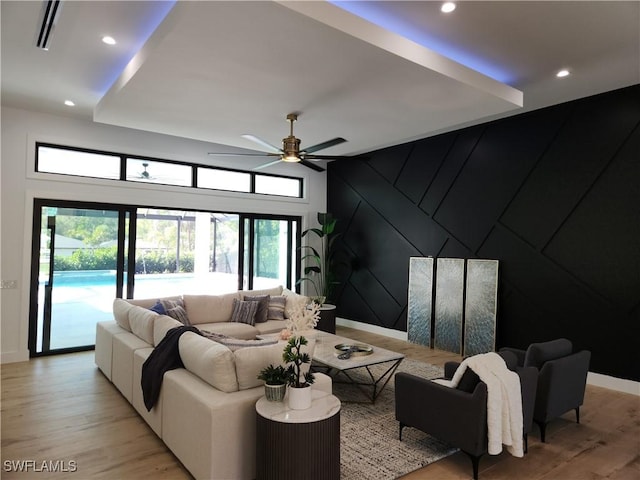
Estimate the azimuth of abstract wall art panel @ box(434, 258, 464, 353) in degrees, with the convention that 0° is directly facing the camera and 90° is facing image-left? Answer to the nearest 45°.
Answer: approximately 45°

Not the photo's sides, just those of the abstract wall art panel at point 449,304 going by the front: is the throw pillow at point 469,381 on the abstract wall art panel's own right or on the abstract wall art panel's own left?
on the abstract wall art panel's own left

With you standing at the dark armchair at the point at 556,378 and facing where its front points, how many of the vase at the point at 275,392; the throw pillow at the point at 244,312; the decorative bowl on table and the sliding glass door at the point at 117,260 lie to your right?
0

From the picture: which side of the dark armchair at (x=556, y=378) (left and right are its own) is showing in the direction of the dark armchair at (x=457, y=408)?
left

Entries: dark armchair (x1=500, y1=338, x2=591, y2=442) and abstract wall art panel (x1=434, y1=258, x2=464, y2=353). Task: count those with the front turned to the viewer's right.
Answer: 0

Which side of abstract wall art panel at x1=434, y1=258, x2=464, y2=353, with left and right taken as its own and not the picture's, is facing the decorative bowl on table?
front

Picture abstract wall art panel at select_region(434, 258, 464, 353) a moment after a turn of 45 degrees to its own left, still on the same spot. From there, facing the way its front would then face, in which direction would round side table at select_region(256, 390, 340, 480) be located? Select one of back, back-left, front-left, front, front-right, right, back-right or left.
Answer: front

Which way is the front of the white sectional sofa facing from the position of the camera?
facing away from the viewer and to the right of the viewer

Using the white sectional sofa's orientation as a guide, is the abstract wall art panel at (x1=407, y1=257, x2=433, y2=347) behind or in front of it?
in front

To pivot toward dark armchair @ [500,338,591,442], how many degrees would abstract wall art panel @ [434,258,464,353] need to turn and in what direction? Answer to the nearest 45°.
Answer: approximately 45° to its left

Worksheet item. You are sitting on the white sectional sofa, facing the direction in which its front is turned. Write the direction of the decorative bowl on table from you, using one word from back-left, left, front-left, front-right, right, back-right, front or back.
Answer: front

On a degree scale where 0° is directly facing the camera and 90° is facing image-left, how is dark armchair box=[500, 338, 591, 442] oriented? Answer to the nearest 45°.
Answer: approximately 135°

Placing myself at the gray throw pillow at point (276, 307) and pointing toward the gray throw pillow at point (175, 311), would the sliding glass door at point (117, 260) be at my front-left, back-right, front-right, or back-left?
front-right
